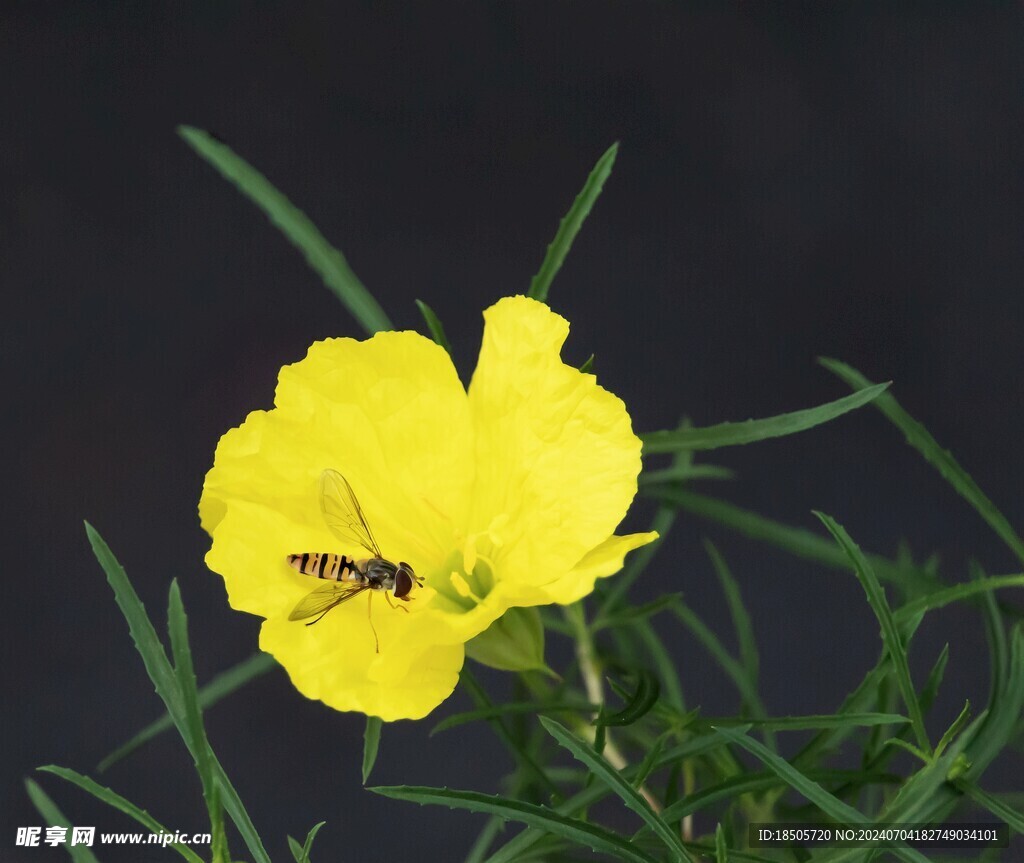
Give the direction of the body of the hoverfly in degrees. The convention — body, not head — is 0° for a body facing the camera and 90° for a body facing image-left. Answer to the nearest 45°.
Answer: approximately 270°
